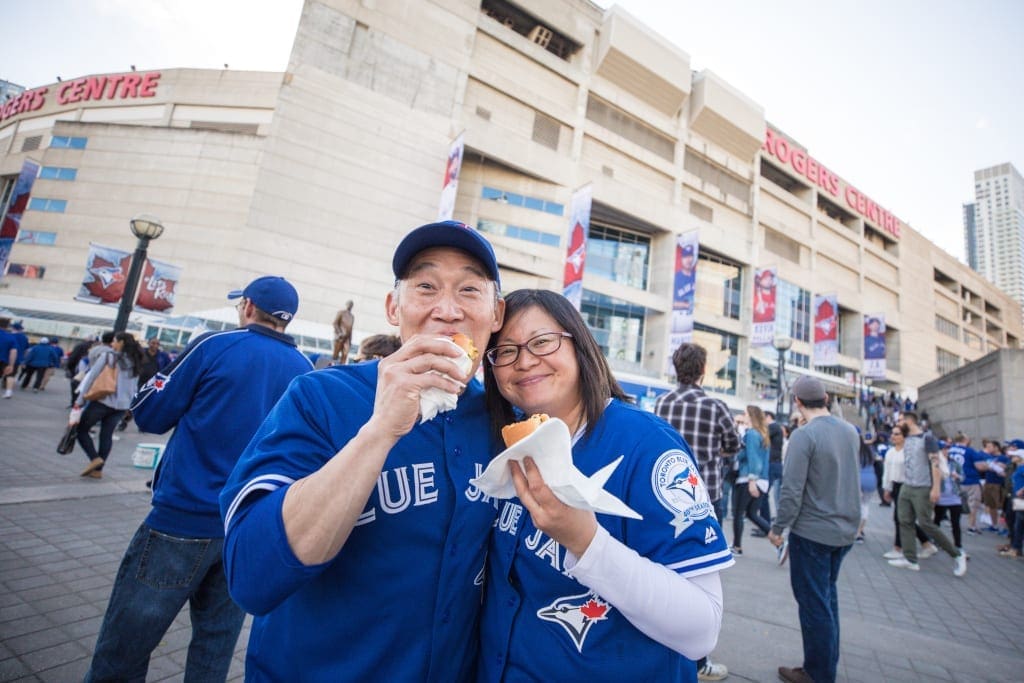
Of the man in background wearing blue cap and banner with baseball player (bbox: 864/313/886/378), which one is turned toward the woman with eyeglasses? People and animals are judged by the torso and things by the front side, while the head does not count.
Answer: the banner with baseball player

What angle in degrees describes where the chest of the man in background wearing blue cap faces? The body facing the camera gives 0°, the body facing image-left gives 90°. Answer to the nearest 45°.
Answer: approximately 135°

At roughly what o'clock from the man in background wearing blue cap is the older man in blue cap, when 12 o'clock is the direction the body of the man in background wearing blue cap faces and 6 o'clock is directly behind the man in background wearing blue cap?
The older man in blue cap is roughly at 7 o'clock from the man in background wearing blue cap.

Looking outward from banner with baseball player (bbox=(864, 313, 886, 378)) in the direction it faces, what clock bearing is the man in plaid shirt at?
The man in plaid shirt is roughly at 12 o'clock from the banner with baseball player.

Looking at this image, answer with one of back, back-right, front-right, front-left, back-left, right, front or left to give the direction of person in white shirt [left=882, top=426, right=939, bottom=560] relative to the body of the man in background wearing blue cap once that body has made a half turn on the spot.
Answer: front-left

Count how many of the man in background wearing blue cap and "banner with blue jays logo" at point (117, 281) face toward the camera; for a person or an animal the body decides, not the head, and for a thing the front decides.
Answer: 1

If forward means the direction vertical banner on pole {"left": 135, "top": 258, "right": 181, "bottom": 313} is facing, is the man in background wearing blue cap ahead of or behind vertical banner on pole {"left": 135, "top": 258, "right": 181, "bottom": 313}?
ahead

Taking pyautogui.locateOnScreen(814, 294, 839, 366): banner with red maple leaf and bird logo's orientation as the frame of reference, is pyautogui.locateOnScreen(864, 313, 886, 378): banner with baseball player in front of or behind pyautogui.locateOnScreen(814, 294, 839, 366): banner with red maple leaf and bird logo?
behind
